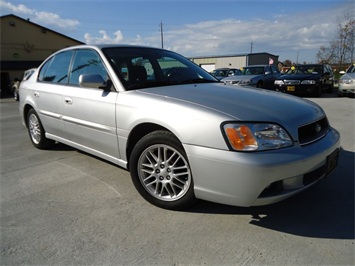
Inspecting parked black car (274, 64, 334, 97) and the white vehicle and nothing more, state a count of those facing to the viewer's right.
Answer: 0

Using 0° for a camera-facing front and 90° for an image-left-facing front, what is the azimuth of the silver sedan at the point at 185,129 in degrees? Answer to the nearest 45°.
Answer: approximately 315°

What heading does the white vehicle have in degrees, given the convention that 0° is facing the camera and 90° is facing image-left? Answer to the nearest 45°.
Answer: approximately 45°

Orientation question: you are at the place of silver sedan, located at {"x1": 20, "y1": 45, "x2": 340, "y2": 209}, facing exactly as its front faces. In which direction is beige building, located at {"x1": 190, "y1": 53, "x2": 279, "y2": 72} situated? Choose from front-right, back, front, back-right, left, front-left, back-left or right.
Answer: back-left

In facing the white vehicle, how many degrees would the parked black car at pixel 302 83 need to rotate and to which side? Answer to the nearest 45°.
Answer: approximately 135° to its left

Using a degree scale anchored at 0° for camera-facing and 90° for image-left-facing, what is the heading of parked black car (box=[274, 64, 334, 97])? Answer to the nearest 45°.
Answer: approximately 45°

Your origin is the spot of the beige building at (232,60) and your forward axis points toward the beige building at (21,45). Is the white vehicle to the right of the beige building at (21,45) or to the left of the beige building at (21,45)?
left

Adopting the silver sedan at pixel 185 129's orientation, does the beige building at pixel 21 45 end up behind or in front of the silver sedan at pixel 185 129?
behind

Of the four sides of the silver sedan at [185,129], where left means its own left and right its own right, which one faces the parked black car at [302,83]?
left

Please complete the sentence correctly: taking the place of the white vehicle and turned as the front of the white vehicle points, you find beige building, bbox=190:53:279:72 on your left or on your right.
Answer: on your right

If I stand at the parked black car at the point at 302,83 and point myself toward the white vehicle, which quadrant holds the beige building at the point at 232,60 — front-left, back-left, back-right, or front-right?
back-left
